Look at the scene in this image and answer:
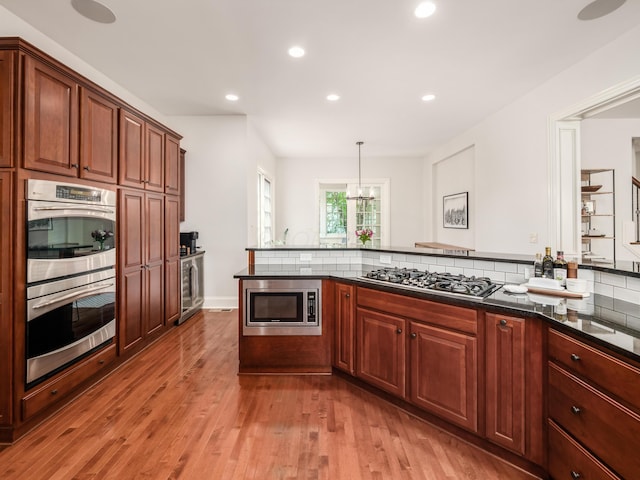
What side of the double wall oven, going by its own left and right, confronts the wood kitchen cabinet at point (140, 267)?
left

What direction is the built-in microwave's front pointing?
toward the camera

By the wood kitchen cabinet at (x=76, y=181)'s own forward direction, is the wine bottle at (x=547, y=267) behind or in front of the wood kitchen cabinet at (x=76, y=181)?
in front

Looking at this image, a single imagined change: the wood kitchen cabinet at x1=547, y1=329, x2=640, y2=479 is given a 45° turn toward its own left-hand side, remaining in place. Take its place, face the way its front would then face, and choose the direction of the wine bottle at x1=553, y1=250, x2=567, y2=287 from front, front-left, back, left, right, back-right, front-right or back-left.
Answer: back

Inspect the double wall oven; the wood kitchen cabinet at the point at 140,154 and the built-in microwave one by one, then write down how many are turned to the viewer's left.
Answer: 0

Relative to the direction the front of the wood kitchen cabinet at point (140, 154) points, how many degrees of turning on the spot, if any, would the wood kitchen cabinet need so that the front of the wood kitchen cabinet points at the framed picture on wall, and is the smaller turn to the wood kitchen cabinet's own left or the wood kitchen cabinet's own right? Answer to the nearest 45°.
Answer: approximately 45° to the wood kitchen cabinet's own left

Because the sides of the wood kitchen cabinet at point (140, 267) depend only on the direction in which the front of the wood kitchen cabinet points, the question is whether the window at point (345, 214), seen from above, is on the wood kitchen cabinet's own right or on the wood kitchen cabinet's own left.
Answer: on the wood kitchen cabinet's own left

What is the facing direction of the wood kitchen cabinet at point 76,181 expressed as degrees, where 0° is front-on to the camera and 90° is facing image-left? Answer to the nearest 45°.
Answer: approximately 315°

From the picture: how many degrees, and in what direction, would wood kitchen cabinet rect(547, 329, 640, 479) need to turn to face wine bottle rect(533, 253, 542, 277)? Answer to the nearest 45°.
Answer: approximately 135° to its right

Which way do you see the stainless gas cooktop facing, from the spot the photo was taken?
facing the viewer and to the left of the viewer
